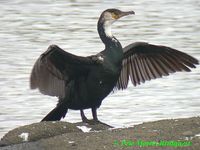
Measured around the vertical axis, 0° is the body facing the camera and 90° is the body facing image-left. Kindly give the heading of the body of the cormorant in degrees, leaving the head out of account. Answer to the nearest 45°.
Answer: approximately 315°
